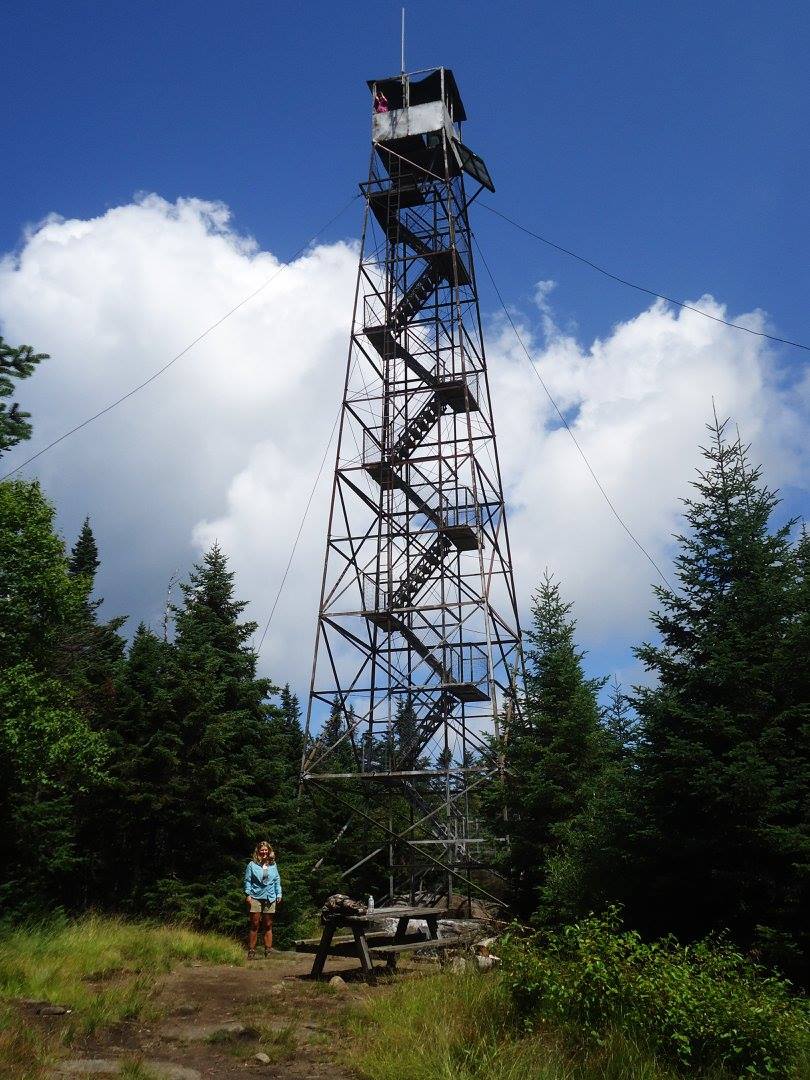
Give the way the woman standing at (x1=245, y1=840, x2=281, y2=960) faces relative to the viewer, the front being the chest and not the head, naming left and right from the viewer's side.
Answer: facing the viewer

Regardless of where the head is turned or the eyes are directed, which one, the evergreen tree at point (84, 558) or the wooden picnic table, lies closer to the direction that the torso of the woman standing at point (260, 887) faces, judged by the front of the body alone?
the wooden picnic table

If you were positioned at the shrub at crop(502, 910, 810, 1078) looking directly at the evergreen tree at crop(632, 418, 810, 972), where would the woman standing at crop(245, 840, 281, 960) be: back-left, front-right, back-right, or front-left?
front-left

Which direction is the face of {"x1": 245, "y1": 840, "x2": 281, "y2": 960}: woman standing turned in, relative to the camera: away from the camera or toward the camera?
toward the camera

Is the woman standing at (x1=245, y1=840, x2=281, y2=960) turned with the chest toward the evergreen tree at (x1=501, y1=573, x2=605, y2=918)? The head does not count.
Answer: no

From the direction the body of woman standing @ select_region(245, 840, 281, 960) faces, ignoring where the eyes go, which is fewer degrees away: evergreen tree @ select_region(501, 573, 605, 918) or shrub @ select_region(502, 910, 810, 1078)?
the shrub

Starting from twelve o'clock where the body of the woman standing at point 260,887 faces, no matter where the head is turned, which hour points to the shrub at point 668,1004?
The shrub is roughly at 11 o'clock from the woman standing.
